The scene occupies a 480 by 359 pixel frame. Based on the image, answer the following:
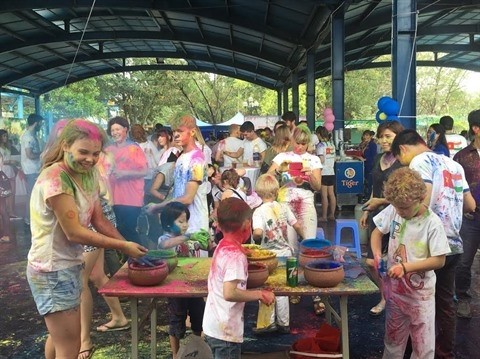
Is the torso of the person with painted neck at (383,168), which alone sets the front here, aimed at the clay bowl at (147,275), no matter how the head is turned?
yes

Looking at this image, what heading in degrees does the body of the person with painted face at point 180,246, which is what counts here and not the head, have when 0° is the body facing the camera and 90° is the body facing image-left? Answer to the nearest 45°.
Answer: approximately 315°

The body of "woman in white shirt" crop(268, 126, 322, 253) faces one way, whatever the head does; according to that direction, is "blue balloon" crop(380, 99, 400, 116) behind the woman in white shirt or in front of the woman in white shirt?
behind

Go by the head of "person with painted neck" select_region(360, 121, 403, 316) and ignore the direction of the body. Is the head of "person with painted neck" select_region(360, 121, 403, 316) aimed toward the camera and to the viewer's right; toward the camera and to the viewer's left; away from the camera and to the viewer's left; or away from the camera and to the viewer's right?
toward the camera and to the viewer's left

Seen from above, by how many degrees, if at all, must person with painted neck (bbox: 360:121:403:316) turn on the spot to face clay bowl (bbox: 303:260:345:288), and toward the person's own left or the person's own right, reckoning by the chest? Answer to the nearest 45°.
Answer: approximately 45° to the person's own left

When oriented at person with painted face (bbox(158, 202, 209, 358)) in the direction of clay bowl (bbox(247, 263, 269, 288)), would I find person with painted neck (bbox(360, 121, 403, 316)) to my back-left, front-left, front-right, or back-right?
front-left

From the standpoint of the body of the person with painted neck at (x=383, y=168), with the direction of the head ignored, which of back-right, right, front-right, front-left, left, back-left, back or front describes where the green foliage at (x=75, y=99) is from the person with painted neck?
right

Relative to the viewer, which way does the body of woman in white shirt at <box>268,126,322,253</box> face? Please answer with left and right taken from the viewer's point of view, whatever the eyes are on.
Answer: facing the viewer

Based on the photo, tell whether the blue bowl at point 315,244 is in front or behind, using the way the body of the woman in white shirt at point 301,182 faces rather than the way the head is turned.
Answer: in front

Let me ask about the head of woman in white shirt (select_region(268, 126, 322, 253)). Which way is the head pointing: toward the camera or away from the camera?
toward the camera

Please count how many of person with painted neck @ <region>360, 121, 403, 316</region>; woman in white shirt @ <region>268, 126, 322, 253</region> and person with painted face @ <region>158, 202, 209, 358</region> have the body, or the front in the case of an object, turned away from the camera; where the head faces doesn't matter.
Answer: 0

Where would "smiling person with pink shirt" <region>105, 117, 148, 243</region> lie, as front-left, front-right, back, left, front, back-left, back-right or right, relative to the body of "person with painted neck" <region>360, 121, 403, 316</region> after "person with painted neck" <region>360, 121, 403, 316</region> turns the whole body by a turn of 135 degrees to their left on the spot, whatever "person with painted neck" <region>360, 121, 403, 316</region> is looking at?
back

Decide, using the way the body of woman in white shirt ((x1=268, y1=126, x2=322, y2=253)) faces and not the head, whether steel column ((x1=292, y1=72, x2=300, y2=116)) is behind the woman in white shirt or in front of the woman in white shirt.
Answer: behind

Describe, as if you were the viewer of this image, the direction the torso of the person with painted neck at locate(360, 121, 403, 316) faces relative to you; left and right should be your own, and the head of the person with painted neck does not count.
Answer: facing the viewer and to the left of the viewer

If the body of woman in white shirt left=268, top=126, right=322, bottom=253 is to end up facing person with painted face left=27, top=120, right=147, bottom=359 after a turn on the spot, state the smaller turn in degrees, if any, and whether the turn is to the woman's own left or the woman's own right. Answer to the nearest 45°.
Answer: approximately 45° to the woman's own right

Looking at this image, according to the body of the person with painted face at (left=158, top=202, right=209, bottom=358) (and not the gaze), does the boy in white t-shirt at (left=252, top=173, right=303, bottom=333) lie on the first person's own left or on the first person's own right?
on the first person's own left

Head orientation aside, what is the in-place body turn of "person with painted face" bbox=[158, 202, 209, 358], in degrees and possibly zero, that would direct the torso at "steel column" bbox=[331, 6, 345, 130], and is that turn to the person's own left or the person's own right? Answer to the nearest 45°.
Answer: approximately 90° to the person's own left

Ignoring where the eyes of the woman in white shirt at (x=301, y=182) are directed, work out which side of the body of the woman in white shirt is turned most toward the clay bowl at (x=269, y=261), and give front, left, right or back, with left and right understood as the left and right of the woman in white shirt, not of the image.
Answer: front
